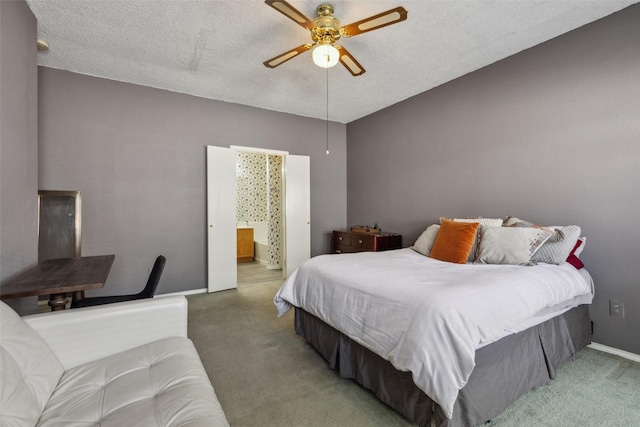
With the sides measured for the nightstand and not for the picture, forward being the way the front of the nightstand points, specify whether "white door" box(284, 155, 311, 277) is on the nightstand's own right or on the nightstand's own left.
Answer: on the nightstand's own right

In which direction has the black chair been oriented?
to the viewer's left

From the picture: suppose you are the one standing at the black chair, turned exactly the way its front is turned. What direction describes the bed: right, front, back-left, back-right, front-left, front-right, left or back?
back-left

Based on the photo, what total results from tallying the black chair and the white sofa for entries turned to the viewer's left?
1

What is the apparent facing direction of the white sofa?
to the viewer's right

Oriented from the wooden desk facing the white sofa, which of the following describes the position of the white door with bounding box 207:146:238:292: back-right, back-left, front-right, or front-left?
back-left

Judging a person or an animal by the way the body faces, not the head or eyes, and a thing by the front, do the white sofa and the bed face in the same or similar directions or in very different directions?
very different directions

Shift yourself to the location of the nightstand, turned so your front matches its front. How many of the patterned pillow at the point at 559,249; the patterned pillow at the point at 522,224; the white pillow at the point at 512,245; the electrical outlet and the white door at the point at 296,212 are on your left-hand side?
4

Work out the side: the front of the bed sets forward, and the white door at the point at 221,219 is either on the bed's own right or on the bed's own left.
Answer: on the bed's own right
